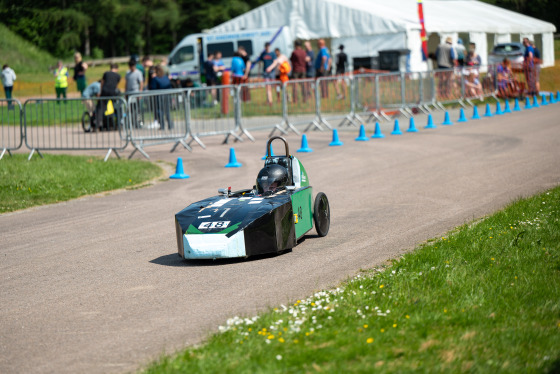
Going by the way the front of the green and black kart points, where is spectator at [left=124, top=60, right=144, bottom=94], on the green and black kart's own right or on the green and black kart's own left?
on the green and black kart's own right

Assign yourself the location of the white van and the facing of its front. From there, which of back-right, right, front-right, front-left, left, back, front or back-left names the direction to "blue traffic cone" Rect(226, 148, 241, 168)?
left

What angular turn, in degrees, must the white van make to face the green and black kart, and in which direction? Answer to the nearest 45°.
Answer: approximately 90° to its left

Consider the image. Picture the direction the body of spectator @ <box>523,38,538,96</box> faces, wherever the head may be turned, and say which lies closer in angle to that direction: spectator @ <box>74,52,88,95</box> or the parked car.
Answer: the spectator

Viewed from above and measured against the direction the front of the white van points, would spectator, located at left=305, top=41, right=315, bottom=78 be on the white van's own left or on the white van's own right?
on the white van's own left

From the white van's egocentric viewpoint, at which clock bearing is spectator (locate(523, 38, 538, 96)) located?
The spectator is roughly at 7 o'clock from the white van.

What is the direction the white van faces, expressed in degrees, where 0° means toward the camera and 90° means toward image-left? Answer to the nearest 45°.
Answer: approximately 90°
